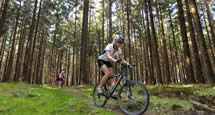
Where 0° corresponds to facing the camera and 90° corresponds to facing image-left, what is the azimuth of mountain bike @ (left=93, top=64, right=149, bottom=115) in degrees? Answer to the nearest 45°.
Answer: approximately 315°

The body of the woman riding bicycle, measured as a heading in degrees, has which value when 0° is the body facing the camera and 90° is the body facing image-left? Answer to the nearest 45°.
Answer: approximately 315°
